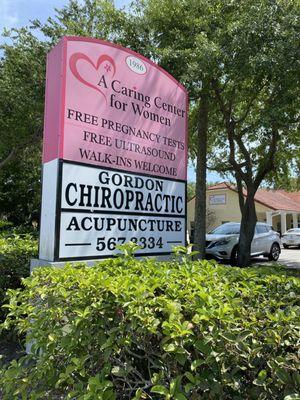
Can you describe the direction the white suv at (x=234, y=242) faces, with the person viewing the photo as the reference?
facing the viewer and to the left of the viewer

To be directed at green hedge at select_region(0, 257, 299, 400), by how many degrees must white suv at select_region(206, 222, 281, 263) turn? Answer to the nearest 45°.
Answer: approximately 45° to its left

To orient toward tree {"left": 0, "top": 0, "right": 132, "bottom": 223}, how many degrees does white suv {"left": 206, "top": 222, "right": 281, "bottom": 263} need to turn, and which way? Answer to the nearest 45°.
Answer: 0° — it already faces it

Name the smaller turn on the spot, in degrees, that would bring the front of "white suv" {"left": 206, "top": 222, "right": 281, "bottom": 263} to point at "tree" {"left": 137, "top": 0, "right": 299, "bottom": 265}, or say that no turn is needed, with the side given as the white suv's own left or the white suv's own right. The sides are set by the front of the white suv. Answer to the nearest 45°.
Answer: approximately 45° to the white suv's own left

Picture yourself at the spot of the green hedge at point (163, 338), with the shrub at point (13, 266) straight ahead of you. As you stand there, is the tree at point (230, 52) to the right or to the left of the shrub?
right

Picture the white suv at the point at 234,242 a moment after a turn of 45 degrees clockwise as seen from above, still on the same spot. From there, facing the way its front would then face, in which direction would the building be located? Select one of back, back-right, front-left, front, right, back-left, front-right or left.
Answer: right

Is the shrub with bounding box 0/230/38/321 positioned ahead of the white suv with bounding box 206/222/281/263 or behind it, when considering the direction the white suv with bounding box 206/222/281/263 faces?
ahead

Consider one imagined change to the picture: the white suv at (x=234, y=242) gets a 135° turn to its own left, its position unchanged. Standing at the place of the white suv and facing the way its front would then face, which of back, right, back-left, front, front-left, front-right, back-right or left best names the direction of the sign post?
right
